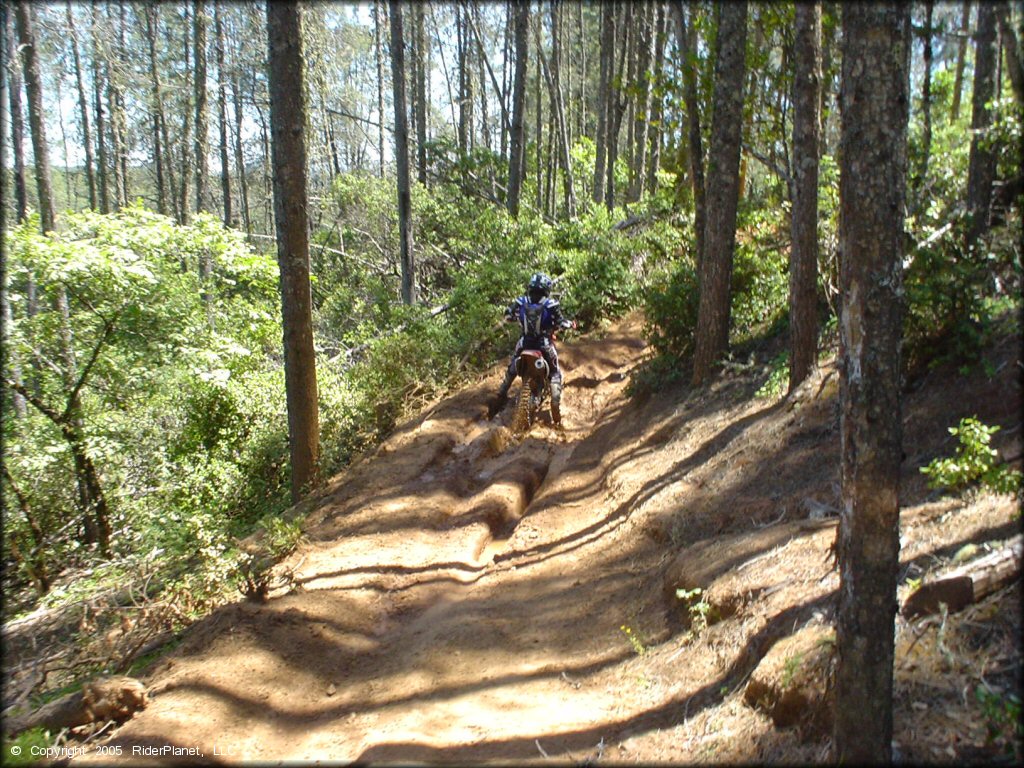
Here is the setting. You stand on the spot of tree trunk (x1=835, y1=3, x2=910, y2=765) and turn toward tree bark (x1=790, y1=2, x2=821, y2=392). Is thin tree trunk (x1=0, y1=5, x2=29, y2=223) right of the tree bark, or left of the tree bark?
left

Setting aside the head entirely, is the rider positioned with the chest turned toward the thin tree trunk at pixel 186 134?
no

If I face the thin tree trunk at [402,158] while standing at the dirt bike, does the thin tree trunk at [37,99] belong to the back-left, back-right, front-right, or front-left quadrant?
front-left

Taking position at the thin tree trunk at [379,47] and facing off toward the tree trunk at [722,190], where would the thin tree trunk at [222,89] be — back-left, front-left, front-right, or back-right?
back-right
